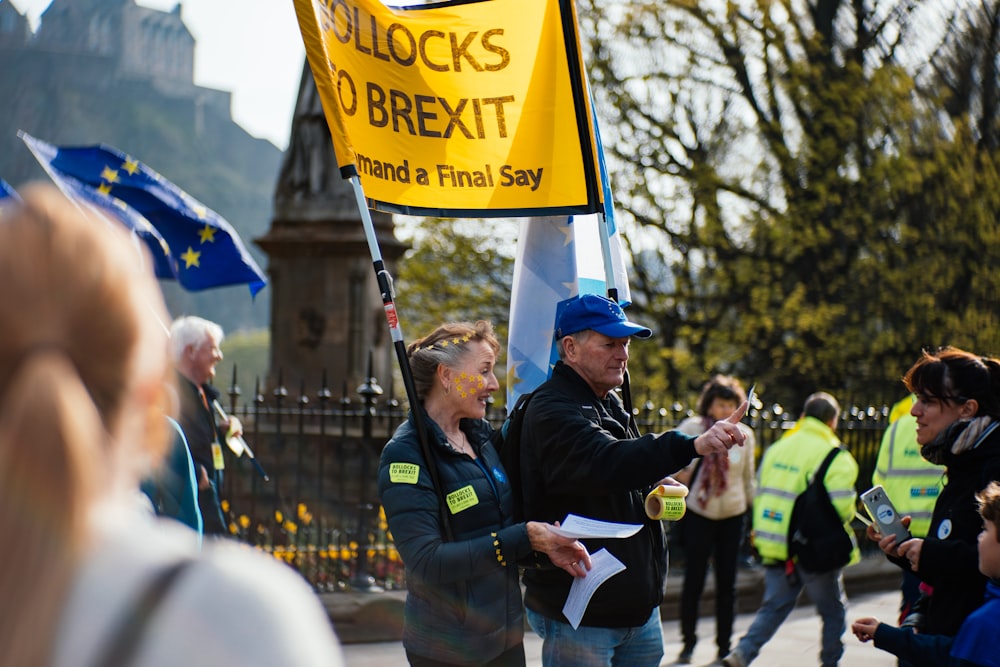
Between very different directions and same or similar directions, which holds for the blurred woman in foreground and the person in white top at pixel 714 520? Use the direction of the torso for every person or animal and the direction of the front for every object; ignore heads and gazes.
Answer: very different directions

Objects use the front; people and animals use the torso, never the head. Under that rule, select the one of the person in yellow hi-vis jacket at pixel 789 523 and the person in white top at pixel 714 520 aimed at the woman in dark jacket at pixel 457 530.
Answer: the person in white top

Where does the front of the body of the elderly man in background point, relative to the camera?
to the viewer's right

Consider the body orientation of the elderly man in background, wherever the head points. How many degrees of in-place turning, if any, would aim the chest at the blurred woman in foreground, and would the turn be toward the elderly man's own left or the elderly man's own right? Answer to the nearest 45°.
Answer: approximately 90° to the elderly man's own right

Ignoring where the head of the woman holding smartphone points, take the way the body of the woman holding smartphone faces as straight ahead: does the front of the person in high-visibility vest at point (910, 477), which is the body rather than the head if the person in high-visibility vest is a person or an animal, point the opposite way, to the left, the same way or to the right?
to the right

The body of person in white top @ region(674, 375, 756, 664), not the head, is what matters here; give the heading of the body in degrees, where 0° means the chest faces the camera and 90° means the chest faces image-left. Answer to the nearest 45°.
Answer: approximately 0°

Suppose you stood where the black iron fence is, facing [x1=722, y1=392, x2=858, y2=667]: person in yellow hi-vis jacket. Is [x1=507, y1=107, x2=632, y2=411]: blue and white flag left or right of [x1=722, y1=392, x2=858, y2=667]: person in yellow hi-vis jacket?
right

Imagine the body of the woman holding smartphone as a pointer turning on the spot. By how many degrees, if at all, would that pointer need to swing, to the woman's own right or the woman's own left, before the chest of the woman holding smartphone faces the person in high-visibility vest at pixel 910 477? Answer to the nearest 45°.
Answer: approximately 90° to the woman's own right

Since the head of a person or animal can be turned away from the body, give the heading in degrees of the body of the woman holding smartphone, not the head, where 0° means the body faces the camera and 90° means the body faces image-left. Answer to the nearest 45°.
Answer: approximately 90°

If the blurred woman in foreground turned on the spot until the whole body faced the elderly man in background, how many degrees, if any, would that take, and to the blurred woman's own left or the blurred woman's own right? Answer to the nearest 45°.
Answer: approximately 45° to the blurred woman's own left

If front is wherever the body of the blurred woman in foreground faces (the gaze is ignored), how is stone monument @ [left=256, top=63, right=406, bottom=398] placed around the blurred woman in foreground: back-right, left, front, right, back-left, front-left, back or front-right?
front-left

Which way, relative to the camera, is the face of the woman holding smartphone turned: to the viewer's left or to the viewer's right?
to the viewer's left
